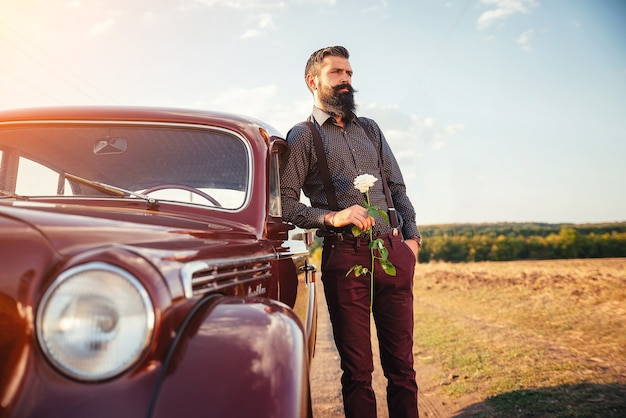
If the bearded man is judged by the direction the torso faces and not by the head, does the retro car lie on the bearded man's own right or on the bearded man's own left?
on the bearded man's own right

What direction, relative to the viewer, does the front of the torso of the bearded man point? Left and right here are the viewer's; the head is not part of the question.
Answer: facing the viewer and to the right of the viewer
